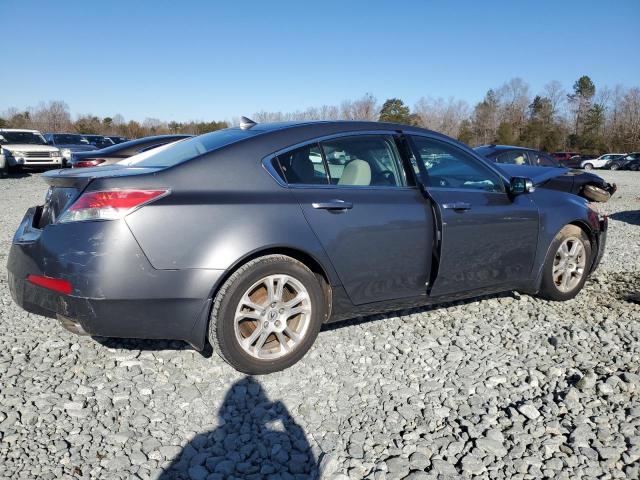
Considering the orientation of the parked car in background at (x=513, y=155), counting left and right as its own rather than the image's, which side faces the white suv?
back

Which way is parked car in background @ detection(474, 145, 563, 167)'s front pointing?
to the viewer's right

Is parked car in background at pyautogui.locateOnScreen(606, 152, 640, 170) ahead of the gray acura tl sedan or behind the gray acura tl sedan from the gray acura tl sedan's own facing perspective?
ahead

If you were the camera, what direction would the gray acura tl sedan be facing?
facing away from the viewer and to the right of the viewer

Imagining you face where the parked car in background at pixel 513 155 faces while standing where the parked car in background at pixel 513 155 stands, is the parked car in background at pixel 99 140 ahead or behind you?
behind

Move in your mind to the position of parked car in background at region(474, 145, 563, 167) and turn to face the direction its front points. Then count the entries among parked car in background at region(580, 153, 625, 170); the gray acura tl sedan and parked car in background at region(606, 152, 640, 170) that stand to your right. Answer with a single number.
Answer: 1

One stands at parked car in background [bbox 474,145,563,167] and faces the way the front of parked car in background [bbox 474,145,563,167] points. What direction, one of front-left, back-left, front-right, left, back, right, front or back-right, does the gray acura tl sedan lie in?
right

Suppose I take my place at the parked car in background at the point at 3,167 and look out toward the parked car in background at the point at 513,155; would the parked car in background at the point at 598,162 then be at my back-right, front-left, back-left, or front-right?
front-left

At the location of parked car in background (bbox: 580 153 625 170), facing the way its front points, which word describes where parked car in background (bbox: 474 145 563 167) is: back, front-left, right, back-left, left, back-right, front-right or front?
front-left

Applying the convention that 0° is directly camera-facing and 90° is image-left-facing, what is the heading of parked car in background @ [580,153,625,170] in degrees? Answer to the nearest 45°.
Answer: approximately 45°

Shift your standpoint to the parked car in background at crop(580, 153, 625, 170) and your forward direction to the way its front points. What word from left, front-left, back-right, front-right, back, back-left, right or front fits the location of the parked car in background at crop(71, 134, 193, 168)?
front-left

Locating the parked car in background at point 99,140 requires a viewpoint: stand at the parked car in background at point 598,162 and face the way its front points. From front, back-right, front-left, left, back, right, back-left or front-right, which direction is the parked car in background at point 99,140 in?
front

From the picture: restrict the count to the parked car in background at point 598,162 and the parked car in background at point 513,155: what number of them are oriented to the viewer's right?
1
